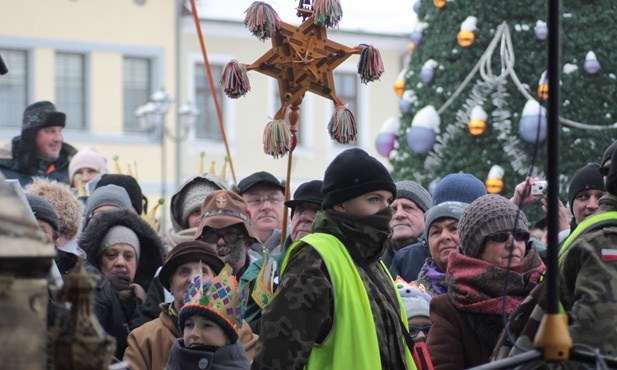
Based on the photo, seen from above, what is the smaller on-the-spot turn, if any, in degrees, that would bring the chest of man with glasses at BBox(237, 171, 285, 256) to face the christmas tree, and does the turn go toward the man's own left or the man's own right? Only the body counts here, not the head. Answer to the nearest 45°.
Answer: approximately 135° to the man's own left

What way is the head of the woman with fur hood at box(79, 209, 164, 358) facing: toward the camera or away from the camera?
toward the camera

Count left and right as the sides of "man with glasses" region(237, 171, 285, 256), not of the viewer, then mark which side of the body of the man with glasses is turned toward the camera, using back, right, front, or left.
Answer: front

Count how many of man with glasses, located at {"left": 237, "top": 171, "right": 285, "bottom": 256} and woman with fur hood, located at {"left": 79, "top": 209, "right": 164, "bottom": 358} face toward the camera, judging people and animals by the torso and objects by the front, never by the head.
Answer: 2

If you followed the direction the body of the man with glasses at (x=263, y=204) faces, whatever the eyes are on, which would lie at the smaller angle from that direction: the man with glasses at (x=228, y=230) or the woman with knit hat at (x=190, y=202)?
the man with glasses

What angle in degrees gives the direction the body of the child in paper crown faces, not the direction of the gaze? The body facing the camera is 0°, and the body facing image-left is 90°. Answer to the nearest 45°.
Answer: approximately 45°

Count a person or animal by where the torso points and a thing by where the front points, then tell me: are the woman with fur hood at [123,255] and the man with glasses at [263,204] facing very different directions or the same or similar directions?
same or similar directions

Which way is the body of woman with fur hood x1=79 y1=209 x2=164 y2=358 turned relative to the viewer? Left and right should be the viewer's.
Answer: facing the viewer

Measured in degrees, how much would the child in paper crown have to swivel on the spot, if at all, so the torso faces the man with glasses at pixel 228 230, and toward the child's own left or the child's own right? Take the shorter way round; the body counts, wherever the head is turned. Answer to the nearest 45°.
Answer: approximately 135° to the child's own right

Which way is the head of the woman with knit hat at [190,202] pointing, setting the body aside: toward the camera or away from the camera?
toward the camera
